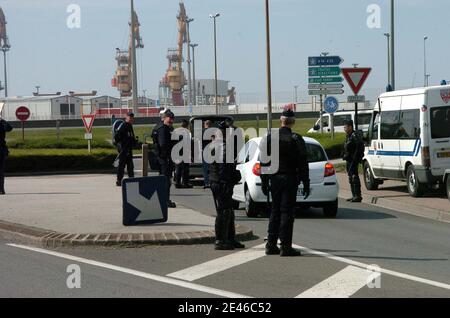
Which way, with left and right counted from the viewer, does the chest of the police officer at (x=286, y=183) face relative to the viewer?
facing away from the viewer

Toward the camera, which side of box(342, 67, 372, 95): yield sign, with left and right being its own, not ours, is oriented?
front

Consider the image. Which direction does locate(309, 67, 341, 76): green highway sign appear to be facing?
toward the camera

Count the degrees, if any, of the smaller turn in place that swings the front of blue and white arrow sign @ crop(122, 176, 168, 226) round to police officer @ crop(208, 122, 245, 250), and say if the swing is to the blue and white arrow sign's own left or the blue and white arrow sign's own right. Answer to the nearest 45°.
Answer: approximately 45° to the blue and white arrow sign's own left

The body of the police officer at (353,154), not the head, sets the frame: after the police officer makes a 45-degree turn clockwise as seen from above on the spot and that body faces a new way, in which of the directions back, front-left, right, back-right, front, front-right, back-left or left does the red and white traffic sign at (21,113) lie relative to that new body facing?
front

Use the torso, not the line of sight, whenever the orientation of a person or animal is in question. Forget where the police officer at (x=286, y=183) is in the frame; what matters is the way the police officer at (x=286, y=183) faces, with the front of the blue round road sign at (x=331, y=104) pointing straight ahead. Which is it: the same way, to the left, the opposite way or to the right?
the opposite way

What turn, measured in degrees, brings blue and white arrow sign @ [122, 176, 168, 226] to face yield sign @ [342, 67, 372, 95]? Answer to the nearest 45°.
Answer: approximately 135° to its left

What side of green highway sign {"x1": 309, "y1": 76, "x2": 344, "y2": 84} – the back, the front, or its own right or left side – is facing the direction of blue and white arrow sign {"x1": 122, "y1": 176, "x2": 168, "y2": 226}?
front

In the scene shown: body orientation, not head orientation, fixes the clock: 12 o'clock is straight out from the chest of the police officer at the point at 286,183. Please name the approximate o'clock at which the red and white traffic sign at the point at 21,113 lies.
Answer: The red and white traffic sign is roughly at 11 o'clock from the police officer.

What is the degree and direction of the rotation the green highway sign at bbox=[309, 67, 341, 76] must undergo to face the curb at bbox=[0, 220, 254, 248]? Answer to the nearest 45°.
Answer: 0° — it already faces it

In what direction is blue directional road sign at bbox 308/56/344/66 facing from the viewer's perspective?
toward the camera
